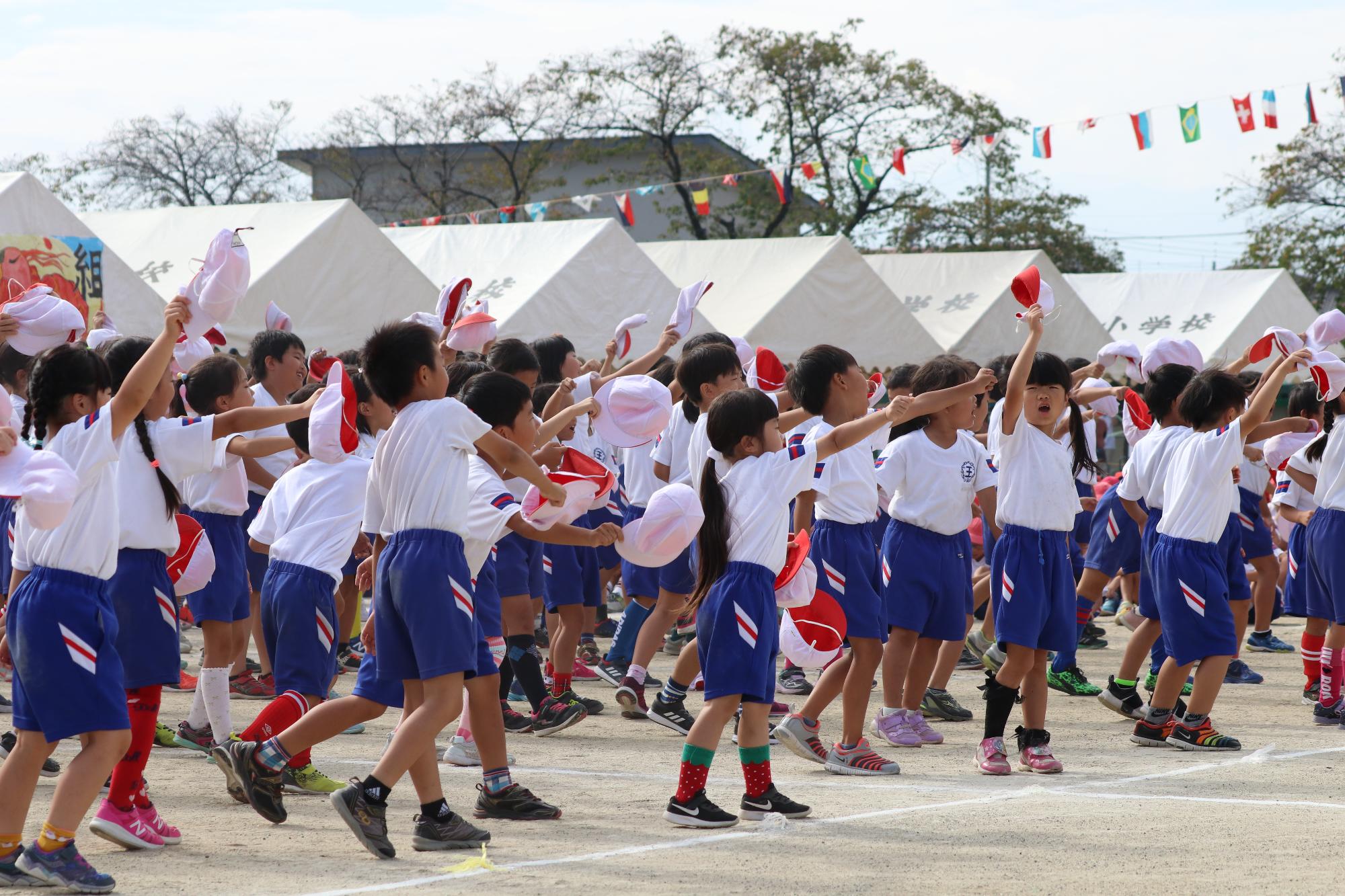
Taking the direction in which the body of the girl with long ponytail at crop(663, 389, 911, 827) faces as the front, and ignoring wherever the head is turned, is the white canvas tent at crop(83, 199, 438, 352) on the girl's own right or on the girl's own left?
on the girl's own left

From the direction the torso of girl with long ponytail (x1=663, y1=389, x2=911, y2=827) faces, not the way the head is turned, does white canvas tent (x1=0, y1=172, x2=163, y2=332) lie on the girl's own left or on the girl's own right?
on the girl's own left

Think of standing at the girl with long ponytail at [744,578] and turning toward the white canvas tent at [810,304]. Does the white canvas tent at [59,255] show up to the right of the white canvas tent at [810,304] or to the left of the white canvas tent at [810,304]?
left
